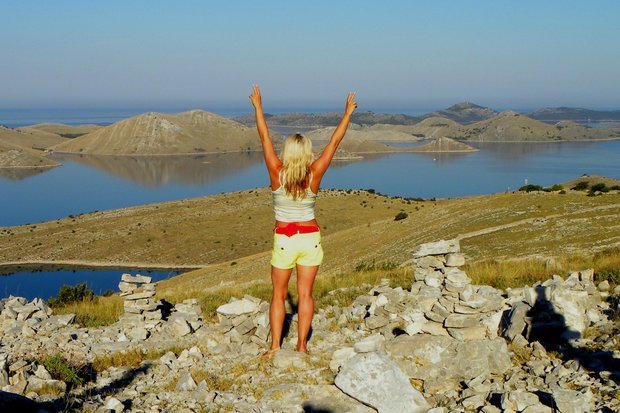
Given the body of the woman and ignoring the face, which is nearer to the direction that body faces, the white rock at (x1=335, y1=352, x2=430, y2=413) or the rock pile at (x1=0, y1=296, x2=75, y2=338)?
the rock pile

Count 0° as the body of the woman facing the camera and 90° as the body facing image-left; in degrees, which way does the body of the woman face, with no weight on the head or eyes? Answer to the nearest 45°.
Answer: approximately 180°

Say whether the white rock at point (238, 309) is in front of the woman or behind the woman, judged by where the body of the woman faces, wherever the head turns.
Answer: in front

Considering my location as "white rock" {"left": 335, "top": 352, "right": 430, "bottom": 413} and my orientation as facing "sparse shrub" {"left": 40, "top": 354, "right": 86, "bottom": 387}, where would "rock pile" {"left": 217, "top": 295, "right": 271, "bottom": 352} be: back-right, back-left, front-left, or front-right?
front-right

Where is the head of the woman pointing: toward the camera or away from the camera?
away from the camera

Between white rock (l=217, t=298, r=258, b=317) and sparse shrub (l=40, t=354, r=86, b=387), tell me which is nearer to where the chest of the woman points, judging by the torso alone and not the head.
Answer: the white rock

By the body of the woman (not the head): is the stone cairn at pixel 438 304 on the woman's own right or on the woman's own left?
on the woman's own right

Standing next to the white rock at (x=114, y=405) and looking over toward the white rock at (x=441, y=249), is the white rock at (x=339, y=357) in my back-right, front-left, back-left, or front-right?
front-right

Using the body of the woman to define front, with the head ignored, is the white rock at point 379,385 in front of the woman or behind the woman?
behind

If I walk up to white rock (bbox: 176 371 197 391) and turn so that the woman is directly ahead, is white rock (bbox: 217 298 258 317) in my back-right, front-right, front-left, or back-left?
front-left

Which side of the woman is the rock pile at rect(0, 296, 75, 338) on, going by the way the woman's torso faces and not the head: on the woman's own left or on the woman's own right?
on the woman's own left

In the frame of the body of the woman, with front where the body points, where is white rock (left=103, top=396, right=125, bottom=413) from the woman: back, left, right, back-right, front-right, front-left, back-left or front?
back-left
